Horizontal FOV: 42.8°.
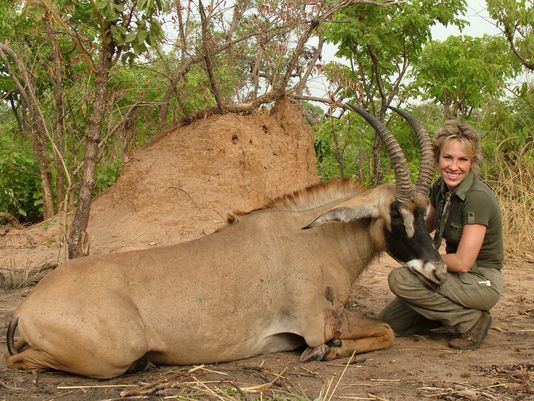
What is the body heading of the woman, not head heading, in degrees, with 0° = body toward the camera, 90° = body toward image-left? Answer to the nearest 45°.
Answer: approximately 45°

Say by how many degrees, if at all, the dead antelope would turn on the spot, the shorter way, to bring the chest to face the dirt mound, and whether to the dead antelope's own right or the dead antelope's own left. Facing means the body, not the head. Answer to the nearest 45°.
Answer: approximately 90° to the dead antelope's own left

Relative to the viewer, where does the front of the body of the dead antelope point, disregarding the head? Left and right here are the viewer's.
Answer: facing to the right of the viewer

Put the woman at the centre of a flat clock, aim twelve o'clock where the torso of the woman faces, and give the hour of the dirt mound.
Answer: The dirt mound is roughly at 3 o'clock from the woman.

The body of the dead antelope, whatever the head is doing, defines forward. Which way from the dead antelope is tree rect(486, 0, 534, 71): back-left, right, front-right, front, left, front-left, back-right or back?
front-left

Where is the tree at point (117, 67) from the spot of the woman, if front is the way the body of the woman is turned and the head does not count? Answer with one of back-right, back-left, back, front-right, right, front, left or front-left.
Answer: right

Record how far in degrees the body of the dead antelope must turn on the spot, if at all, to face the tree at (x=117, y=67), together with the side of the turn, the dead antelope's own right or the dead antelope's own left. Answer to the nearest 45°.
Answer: approximately 90° to the dead antelope's own left
